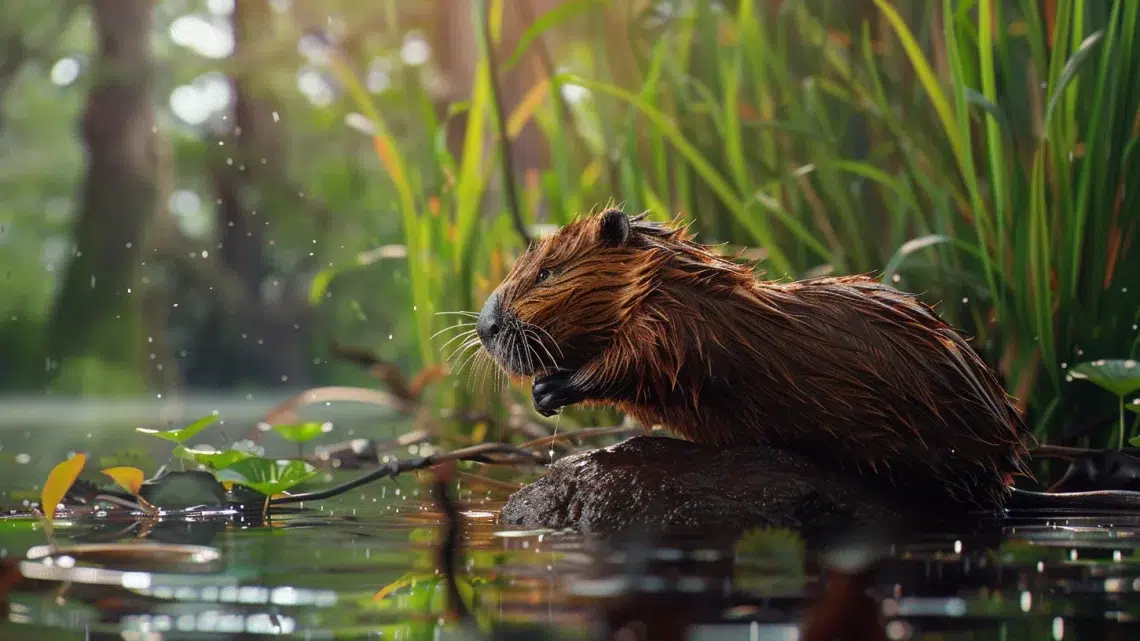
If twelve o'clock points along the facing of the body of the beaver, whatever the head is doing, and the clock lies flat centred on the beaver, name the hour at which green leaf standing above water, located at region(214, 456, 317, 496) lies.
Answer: The green leaf standing above water is roughly at 12 o'clock from the beaver.

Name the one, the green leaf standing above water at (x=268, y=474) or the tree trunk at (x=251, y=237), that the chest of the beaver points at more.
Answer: the green leaf standing above water

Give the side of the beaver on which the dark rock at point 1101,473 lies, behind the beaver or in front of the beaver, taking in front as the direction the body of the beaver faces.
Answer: behind

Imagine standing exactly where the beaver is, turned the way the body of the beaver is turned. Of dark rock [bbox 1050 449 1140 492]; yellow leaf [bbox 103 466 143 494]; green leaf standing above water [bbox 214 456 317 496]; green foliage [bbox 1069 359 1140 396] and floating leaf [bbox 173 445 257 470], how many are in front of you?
3

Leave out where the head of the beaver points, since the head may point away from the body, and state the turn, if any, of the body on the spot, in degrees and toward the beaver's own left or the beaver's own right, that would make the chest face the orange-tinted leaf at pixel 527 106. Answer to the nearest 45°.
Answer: approximately 90° to the beaver's own right

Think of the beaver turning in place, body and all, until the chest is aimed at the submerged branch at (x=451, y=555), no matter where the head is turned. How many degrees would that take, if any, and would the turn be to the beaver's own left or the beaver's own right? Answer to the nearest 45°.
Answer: approximately 45° to the beaver's own left

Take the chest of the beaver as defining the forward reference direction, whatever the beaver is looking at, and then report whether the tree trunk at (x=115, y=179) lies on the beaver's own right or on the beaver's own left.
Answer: on the beaver's own right

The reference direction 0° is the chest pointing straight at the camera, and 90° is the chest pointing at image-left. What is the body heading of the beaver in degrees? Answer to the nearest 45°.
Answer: approximately 90°

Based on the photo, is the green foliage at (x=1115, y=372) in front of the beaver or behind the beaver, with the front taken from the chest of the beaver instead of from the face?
behind

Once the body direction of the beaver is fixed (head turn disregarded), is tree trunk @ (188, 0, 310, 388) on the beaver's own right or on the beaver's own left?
on the beaver's own right

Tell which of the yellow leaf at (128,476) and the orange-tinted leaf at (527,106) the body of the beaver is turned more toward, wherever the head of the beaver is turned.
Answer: the yellow leaf

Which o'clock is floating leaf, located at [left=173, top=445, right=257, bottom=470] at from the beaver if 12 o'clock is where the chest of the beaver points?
The floating leaf is roughly at 12 o'clock from the beaver.

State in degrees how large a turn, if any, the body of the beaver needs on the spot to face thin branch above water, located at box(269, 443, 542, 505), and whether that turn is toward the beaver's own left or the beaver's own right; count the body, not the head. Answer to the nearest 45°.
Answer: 0° — it already faces it

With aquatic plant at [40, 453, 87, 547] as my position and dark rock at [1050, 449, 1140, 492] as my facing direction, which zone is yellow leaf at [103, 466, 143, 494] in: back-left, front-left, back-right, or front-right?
front-left

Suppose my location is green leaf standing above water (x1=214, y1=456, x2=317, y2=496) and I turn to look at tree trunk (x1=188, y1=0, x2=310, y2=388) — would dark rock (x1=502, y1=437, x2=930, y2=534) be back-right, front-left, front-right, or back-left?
back-right
